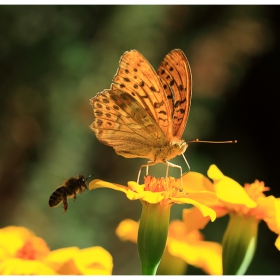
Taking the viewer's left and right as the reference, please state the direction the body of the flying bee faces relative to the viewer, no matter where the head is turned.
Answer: facing to the right of the viewer
